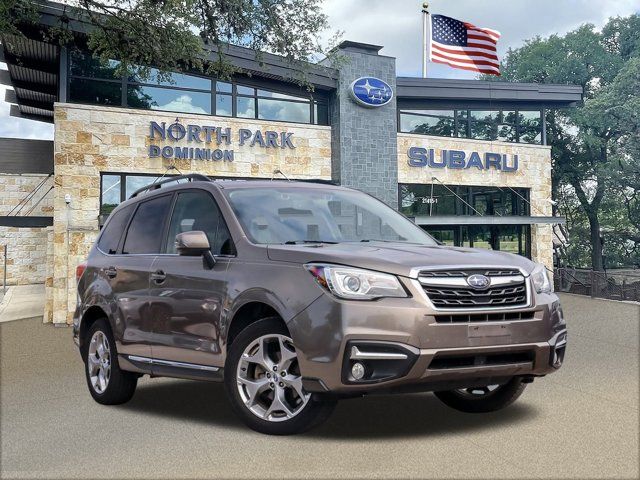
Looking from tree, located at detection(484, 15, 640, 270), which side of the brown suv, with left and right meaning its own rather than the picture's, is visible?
left

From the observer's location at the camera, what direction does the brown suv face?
facing the viewer and to the right of the viewer

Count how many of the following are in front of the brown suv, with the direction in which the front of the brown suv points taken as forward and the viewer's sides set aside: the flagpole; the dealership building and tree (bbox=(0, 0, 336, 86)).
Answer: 0

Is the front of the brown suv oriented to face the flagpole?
no

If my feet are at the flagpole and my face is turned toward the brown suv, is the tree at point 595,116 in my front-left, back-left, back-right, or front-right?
back-left

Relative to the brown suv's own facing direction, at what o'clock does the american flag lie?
The american flag is roughly at 8 o'clock from the brown suv.

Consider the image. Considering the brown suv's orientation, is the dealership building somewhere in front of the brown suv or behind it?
behind

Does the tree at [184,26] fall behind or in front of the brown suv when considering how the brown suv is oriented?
behind
